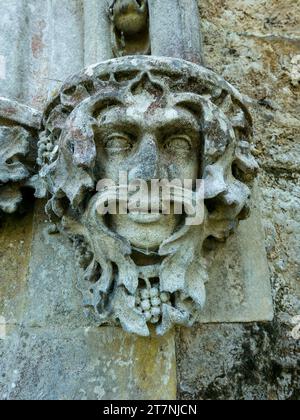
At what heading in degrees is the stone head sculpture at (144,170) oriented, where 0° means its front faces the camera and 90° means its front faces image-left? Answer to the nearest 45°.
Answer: approximately 0°
